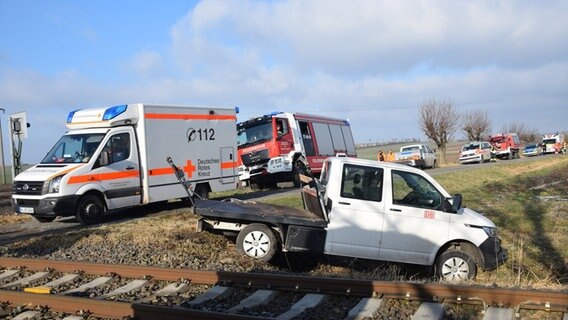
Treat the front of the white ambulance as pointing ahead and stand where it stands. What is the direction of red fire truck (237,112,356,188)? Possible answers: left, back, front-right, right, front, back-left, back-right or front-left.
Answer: back

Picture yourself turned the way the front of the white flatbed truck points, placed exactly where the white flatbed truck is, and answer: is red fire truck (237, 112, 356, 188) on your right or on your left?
on your left

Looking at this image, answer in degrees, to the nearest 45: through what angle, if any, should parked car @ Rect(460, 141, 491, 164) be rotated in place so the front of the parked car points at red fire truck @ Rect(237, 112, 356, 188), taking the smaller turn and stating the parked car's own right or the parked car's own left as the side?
approximately 45° to the parked car's own left

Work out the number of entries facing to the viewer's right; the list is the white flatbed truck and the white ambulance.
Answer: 1

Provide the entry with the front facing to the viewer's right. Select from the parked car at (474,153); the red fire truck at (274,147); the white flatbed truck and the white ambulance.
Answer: the white flatbed truck

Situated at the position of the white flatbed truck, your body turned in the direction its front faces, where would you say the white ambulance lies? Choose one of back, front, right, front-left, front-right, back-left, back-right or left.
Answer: back-left

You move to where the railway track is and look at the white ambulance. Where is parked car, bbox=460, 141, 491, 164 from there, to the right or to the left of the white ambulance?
right

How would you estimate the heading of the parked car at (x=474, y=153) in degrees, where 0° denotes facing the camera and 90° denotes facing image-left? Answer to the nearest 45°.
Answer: approximately 45°

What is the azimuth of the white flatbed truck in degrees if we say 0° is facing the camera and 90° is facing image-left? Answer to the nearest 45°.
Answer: approximately 270°

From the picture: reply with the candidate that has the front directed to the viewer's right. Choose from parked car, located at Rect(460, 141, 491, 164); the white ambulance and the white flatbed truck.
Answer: the white flatbed truck

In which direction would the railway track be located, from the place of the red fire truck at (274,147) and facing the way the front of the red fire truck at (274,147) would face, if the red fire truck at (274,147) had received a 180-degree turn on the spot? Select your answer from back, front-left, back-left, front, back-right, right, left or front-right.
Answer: back-right

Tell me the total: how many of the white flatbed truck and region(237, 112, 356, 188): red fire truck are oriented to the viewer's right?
1

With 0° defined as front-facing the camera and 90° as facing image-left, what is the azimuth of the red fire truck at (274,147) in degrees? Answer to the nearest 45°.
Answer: approximately 45°
